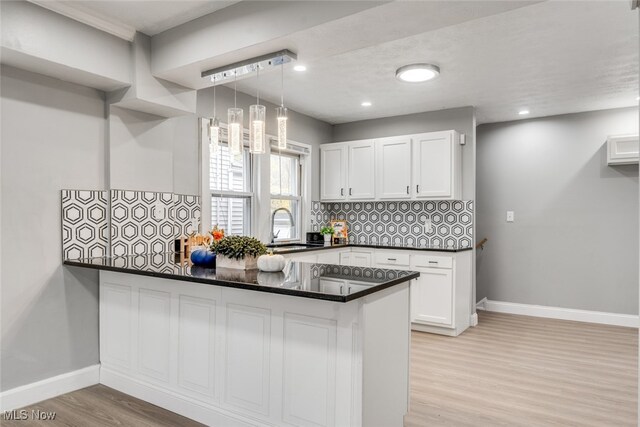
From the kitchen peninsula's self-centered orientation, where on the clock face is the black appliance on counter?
The black appliance on counter is roughly at 5 o'clock from the kitchen peninsula.

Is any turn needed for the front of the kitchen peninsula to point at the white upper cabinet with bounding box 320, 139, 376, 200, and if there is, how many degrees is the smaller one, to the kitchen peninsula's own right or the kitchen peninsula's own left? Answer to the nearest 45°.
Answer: approximately 180°

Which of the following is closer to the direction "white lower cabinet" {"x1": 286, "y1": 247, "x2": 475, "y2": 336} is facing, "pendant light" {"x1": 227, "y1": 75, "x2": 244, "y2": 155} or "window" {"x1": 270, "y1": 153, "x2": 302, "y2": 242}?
the pendant light

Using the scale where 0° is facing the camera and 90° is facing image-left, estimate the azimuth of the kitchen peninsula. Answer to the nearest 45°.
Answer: approximately 45°

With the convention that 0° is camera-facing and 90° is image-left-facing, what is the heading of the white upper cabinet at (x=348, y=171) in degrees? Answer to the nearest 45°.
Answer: approximately 0°

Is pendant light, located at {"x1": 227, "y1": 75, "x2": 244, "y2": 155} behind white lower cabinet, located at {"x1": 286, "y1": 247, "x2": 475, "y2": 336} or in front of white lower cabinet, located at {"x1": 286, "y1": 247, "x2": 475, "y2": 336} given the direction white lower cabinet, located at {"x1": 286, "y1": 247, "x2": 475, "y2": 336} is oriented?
in front

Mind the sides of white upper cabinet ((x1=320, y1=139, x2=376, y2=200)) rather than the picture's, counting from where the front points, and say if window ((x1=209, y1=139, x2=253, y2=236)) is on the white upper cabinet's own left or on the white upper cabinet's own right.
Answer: on the white upper cabinet's own right

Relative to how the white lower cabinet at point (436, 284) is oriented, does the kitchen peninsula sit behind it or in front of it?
in front

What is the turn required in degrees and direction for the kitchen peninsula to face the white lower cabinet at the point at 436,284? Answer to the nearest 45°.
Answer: approximately 180°
